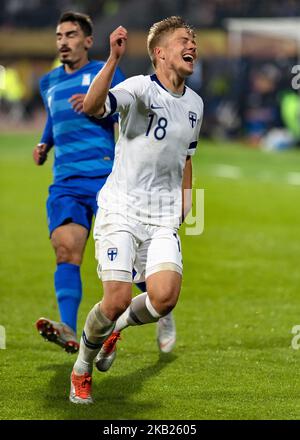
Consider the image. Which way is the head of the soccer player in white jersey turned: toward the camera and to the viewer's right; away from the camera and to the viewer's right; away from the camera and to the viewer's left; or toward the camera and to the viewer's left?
toward the camera and to the viewer's right

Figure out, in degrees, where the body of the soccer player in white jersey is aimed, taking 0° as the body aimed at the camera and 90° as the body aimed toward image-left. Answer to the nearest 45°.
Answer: approximately 315°
